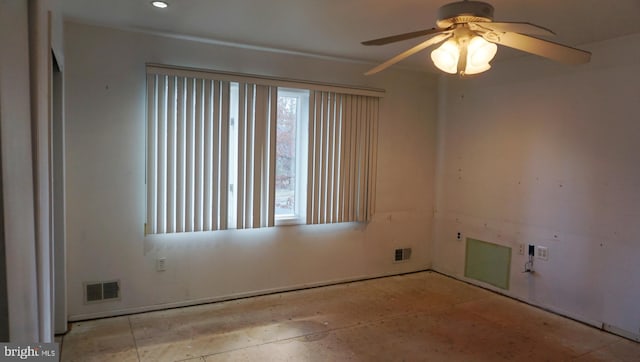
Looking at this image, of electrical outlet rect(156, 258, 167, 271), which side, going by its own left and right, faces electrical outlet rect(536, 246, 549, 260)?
left

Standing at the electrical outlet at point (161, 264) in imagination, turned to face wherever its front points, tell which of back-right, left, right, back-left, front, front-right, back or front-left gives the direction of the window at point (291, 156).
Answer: left

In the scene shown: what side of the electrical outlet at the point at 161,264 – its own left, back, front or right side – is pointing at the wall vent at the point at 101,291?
right

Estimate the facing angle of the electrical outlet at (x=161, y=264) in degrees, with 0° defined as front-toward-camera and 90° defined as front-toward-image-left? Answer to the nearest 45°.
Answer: approximately 0°

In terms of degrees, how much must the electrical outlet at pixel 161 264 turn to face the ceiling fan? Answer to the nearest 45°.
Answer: approximately 45° to its left

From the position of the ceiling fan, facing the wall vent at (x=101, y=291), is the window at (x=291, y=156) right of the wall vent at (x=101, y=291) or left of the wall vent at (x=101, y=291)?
right

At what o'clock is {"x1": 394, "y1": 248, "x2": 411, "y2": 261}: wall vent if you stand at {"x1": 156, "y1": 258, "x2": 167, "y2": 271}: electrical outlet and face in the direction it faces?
The wall vent is roughly at 9 o'clock from the electrical outlet.

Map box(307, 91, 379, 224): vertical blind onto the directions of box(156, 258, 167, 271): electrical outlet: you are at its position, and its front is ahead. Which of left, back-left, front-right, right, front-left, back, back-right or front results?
left
